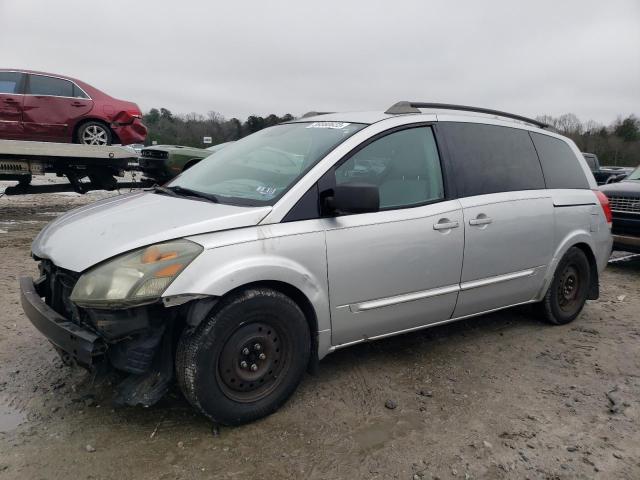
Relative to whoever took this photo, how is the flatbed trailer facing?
facing to the left of the viewer

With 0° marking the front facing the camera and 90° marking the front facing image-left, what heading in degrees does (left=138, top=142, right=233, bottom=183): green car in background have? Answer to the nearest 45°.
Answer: approximately 45°

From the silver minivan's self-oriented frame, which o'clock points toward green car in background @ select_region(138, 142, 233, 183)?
The green car in background is roughly at 4 o'clock from the silver minivan.

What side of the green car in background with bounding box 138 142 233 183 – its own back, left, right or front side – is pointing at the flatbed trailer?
front

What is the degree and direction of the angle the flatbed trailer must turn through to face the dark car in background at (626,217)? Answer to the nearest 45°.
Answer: approximately 135° to its left

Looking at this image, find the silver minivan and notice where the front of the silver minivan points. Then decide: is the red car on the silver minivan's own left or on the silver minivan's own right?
on the silver minivan's own right

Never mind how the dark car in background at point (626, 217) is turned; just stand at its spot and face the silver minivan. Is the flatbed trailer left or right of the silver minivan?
right
